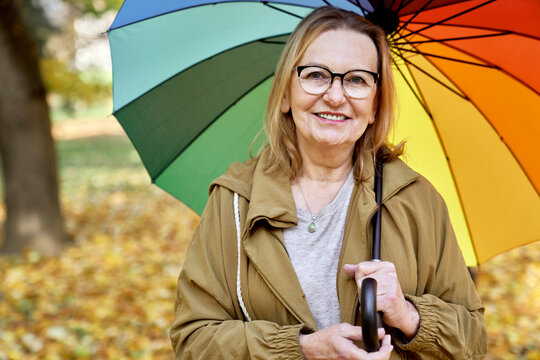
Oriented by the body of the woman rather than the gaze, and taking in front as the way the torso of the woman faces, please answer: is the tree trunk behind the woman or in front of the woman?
behind

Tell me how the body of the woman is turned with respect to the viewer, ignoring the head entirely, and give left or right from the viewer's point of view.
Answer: facing the viewer
